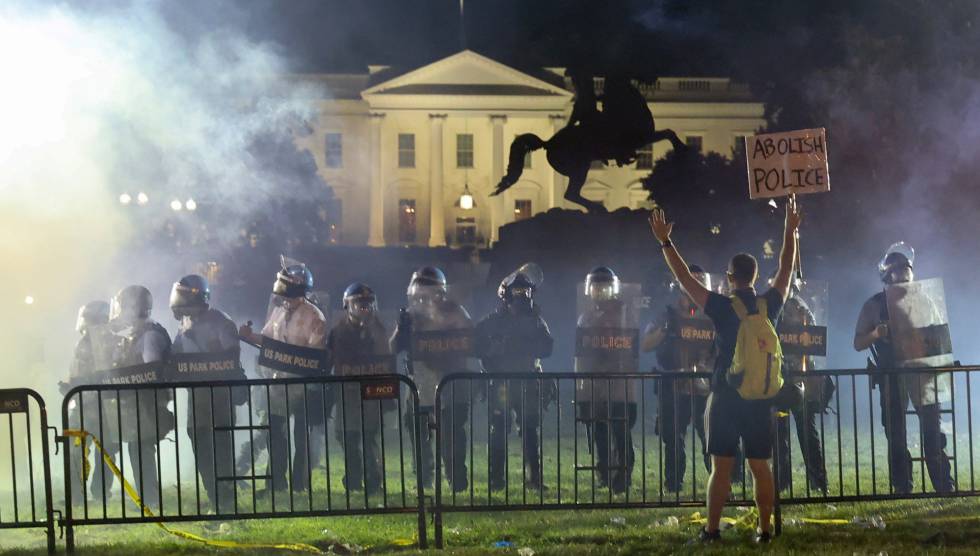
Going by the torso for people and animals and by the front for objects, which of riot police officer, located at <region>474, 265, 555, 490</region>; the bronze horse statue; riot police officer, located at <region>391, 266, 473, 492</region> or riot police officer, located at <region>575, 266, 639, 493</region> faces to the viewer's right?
the bronze horse statue

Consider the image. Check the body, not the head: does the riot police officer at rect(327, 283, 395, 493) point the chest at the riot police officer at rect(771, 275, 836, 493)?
no

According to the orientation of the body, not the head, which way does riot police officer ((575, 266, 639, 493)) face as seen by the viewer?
toward the camera

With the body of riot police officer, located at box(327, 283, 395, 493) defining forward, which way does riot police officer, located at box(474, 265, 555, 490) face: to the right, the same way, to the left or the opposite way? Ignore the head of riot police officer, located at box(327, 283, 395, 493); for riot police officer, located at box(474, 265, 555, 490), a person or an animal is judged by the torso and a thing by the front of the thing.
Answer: the same way

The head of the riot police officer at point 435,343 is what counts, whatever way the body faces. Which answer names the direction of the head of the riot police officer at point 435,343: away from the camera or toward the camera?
toward the camera

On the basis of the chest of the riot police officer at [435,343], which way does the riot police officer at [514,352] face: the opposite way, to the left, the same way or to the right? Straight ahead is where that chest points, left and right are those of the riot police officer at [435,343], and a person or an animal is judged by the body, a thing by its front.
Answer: the same way

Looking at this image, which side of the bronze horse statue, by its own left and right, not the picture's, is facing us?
right

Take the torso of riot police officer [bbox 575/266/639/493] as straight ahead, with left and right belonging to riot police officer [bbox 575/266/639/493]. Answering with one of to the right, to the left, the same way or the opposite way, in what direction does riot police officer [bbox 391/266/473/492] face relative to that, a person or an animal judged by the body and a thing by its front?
the same way

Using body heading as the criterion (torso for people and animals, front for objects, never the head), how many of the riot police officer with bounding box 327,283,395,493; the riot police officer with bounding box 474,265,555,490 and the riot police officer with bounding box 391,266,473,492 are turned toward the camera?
3

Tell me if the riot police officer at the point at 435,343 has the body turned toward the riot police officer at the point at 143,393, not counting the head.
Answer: no

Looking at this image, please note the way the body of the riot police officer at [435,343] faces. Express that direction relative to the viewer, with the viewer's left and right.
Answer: facing the viewer

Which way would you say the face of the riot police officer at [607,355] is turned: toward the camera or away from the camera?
toward the camera

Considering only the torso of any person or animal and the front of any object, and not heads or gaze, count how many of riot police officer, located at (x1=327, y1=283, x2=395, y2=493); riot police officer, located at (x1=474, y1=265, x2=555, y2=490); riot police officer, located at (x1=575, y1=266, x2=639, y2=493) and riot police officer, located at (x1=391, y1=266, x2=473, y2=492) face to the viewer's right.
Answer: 0

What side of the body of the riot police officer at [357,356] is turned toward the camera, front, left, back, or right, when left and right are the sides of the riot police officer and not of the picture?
front

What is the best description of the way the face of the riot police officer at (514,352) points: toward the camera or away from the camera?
toward the camera

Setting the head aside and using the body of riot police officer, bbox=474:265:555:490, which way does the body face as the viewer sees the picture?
toward the camera

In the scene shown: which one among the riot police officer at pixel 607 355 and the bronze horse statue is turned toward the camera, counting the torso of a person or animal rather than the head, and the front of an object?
the riot police officer

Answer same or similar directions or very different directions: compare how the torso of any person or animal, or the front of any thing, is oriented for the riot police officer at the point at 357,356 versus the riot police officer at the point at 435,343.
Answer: same or similar directions

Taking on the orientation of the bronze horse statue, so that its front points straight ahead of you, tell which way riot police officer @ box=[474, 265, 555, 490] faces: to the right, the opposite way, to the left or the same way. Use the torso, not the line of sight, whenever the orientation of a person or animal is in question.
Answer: to the right

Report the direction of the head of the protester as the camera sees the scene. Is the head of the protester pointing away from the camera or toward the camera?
away from the camera
